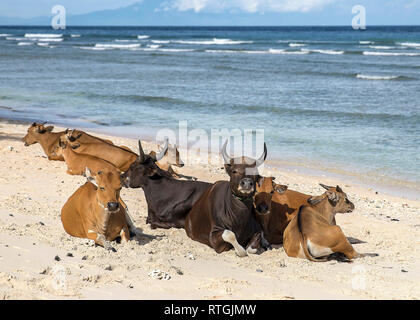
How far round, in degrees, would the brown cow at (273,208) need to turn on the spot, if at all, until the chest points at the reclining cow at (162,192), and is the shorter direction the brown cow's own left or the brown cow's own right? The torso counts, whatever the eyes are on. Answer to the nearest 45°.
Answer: approximately 90° to the brown cow's own right

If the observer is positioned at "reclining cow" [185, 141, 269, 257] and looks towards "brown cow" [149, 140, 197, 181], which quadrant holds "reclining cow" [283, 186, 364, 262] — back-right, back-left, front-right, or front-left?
back-right

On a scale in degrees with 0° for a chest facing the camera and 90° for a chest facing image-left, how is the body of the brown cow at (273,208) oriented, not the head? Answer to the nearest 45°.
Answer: approximately 45°

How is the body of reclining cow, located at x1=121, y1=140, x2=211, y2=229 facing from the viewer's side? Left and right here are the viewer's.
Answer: facing to the left of the viewer

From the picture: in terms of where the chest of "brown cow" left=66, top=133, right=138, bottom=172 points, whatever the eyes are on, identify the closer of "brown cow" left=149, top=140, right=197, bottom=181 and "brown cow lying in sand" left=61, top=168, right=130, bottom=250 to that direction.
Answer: the brown cow lying in sand

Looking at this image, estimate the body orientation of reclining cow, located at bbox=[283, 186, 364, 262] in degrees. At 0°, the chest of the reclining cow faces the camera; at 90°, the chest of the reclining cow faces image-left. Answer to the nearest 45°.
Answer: approximately 225°

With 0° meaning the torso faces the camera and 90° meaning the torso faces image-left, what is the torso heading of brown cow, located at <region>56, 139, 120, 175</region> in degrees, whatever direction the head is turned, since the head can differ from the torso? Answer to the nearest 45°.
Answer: approximately 90°

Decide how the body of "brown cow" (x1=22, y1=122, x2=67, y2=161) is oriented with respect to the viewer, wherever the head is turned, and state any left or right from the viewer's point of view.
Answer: facing to the left of the viewer

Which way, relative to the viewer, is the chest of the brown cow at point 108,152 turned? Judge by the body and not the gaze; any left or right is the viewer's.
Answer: facing to the left of the viewer
